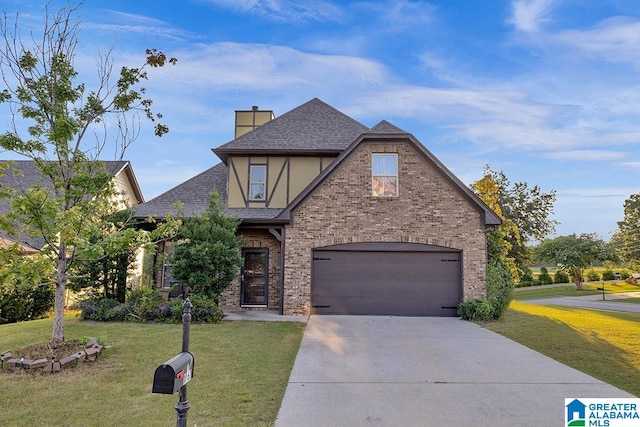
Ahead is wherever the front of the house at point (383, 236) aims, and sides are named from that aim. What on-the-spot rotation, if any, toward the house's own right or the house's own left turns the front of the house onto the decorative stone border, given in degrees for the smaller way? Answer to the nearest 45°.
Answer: approximately 45° to the house's own right

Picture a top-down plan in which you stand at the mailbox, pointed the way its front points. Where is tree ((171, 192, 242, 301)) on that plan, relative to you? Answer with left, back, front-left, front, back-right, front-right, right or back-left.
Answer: back-right

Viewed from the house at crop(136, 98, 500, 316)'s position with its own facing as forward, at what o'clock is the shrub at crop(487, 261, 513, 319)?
The shrub is roughly at 9 o'clock from the house.

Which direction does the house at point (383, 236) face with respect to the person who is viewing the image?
facing the viewer

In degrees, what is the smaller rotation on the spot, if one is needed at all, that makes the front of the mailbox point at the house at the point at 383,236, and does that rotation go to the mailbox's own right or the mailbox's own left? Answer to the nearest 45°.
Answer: approximately 180°

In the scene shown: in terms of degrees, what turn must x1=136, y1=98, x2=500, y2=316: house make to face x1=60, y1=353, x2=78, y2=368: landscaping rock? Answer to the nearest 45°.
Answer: approximately 45° to its right

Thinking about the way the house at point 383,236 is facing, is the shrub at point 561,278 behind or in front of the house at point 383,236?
behind

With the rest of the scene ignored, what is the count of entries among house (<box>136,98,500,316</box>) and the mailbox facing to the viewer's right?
0

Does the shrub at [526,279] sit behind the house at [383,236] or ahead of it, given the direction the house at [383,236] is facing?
behind

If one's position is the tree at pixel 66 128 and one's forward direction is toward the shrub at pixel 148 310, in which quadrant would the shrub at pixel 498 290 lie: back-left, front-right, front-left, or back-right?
front-right

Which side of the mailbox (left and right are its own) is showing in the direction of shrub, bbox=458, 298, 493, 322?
back

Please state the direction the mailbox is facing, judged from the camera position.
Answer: facing the viewer and to the left of the viewer

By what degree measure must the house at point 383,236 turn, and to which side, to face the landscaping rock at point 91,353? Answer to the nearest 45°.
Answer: approximately 45° to its right

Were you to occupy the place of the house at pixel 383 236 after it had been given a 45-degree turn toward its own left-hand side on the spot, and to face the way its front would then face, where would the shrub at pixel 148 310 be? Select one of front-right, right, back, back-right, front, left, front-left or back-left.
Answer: back-right

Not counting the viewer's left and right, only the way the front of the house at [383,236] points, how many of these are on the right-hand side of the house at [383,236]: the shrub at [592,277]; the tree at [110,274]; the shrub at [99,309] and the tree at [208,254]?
3
